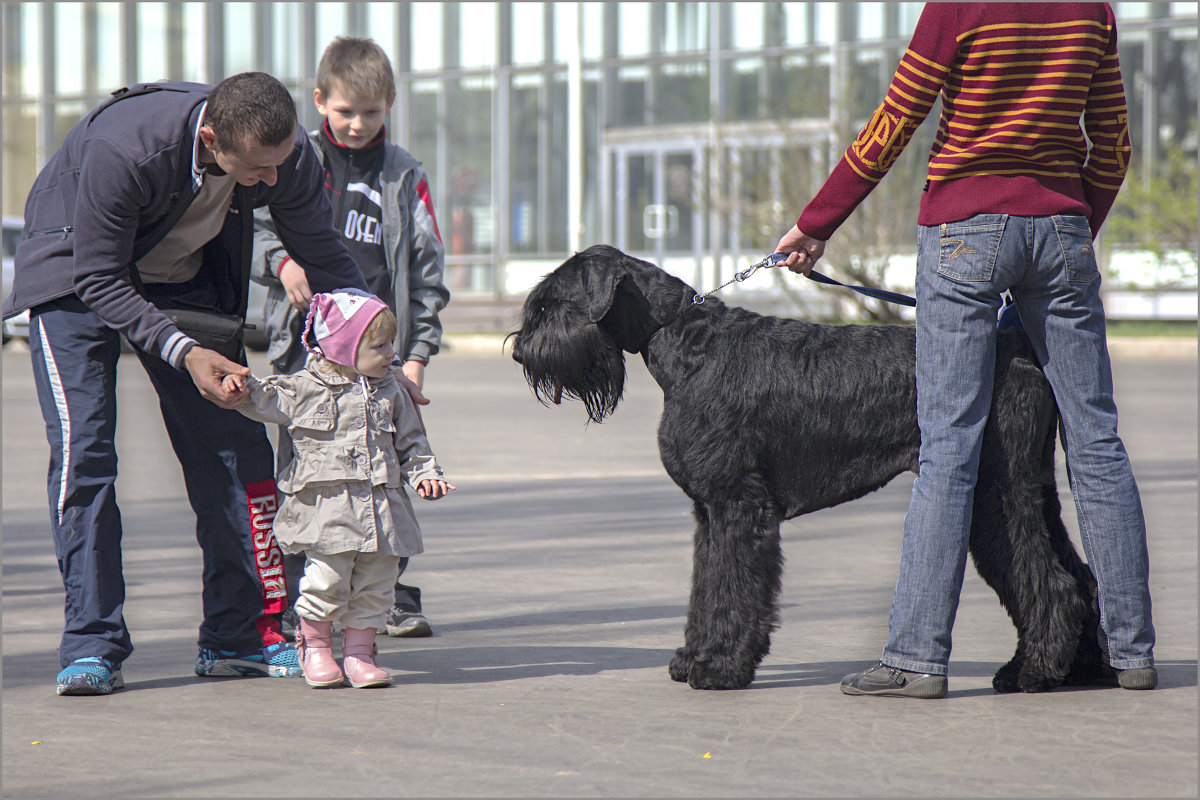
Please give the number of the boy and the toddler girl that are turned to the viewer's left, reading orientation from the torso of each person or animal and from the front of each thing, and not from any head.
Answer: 0

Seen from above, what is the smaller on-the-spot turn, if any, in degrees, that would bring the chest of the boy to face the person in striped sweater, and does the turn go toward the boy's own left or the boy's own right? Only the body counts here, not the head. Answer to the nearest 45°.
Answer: approximately 45° to the boy's own left

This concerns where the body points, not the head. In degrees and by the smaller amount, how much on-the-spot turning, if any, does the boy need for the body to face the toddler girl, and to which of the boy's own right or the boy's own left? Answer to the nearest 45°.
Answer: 0° — they already face them

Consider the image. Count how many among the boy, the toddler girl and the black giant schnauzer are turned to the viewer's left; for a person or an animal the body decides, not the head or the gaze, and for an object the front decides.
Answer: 1

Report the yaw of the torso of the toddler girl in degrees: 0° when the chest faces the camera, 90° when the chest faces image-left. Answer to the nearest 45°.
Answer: approximately 315°

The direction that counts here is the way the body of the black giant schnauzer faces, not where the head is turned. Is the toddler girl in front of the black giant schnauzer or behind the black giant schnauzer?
in front

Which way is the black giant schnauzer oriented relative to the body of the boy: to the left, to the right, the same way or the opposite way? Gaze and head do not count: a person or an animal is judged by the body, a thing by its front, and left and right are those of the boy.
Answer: to the right

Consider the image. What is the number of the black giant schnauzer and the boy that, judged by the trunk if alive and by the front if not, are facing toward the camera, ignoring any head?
1

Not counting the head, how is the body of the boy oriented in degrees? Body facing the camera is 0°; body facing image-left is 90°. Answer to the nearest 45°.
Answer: approximately 0°

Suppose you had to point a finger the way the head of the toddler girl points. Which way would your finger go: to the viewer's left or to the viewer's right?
to the viewer's right

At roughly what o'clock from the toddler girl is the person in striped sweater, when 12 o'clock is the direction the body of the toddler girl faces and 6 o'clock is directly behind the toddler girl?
The person in striped sweater is roughly at 11 o'clock from the toddler girl.

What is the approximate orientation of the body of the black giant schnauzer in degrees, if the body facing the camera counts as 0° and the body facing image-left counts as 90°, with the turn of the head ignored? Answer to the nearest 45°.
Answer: approximately 90°
